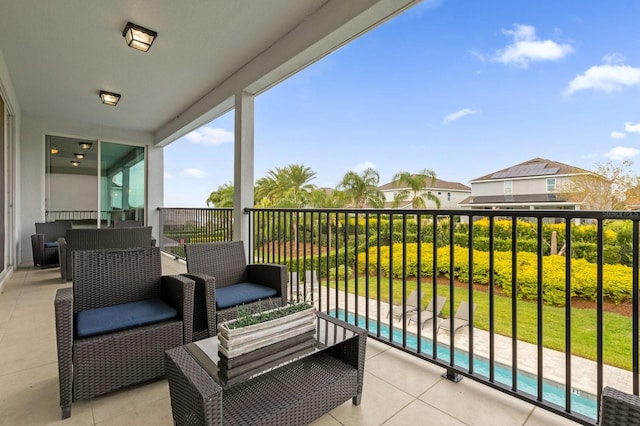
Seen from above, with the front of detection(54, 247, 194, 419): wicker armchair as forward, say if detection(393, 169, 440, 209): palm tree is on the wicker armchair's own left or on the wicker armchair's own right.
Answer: on the wicker armchair's own left

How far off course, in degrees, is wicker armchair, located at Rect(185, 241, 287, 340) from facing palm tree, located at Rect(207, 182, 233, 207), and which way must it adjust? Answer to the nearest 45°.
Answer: approximately 135° to its left

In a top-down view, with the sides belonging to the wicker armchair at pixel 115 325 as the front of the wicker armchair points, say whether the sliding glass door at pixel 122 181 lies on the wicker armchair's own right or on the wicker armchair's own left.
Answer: on the wicker armchair's own left

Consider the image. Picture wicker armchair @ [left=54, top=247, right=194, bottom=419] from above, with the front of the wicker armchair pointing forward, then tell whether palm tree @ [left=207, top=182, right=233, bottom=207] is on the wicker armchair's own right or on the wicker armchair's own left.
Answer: on the wicker armchair's own left

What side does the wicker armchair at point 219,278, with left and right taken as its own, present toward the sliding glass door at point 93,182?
back

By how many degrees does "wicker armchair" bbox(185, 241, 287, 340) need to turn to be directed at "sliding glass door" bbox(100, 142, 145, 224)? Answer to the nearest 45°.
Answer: approximately 180°

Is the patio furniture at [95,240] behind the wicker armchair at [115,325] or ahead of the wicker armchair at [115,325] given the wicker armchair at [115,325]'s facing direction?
behind

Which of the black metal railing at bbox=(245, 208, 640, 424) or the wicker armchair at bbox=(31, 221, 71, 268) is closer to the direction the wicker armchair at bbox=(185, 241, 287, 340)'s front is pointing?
the black metal railing
